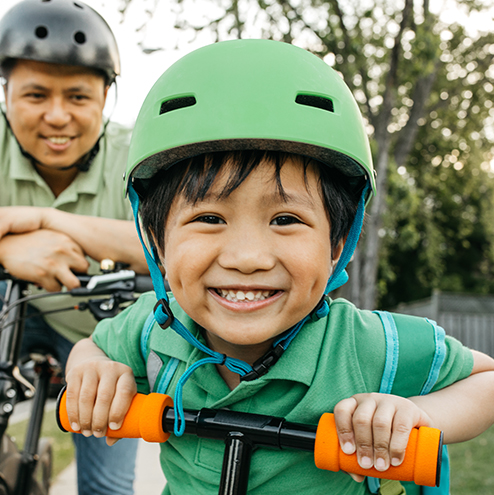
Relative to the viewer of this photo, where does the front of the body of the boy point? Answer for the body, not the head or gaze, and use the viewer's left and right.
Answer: facing the viewer

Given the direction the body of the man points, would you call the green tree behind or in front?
behind

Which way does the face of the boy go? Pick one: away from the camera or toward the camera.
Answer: toward the camera

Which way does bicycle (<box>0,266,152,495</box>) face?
toward the camera

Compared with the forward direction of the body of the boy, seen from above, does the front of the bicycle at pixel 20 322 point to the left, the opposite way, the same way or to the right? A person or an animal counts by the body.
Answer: the same way

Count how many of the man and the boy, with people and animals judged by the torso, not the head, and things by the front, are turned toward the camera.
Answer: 2

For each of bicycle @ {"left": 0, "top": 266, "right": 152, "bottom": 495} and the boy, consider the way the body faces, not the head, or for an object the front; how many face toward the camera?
2

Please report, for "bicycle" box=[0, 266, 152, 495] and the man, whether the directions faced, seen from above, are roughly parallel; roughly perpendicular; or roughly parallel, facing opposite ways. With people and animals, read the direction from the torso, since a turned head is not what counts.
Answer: roughly parallel

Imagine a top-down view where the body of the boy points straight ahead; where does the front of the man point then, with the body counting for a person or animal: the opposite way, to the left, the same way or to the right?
the same way

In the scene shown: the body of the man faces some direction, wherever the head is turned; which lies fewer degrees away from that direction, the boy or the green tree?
the boy

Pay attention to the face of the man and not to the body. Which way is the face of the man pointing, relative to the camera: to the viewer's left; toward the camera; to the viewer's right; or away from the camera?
toward the camera
